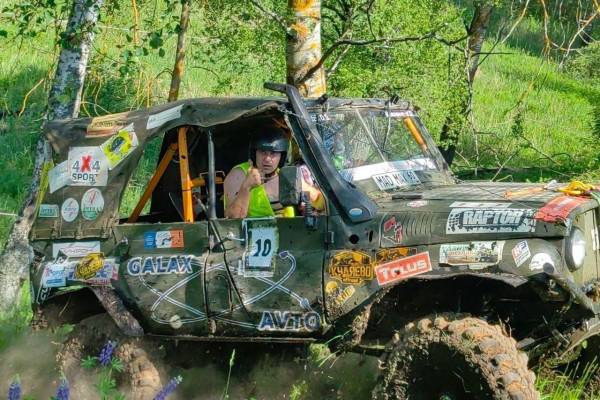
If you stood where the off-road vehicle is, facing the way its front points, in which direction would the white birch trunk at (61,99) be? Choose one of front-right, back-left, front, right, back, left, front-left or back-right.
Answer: back

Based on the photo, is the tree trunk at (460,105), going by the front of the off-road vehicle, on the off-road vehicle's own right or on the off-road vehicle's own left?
on the off-road vehicle's own left

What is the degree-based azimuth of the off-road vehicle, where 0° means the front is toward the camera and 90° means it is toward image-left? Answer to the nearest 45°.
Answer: approximately 315°

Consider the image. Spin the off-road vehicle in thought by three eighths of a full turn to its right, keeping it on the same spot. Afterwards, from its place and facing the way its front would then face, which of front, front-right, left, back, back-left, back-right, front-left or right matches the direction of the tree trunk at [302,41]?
right
